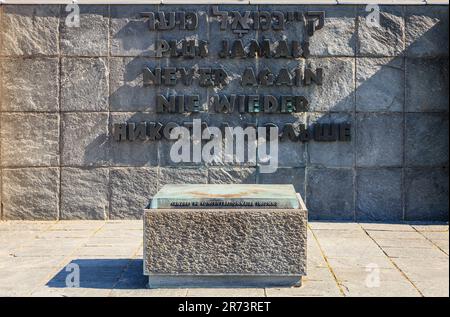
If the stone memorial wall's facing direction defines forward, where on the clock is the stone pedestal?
The stone pedestal is roughly at 12 o'clock from the stone memorial wall.

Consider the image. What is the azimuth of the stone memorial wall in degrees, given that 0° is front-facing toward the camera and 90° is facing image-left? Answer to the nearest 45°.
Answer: approximately 0°
